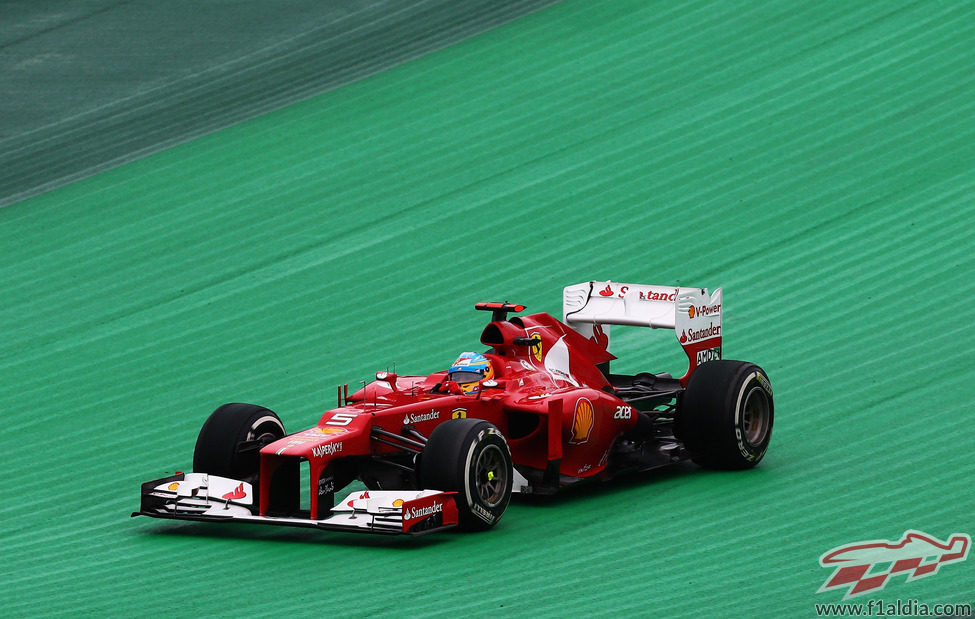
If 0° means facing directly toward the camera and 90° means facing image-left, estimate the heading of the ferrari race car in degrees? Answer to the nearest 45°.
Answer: approximately 45°
